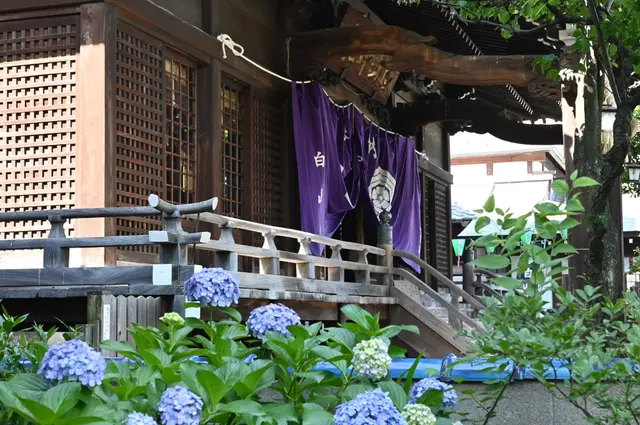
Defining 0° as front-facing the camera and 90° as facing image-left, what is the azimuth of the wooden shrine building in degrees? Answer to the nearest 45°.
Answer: approximately 315°

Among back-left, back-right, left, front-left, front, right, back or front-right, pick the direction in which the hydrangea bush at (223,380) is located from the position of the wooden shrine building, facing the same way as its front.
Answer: front-right

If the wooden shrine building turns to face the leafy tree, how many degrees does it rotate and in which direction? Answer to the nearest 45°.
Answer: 0° — it already faces it

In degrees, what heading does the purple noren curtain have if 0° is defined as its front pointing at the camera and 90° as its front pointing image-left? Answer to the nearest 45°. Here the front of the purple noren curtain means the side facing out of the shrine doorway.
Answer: approximately 315°

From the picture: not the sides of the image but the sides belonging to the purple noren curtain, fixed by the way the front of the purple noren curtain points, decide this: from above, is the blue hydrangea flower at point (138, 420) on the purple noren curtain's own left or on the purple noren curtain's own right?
on the purple noren curtain's own right
